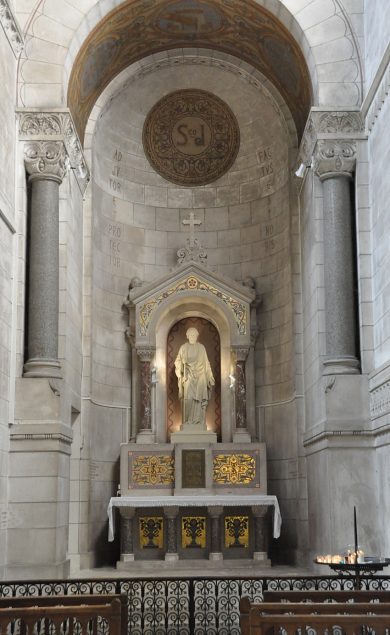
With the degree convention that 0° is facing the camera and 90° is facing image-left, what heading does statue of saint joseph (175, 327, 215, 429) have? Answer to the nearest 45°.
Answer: approximately 0°

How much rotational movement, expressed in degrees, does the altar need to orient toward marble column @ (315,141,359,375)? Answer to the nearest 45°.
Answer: approximately 45° to its left

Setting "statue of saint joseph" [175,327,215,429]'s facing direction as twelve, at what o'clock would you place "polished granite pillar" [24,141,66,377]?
The polished granite pillar is roughly at 1 o'clock from the statue of saint joseph.

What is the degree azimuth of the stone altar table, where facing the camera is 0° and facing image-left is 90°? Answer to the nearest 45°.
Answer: approximately 0°

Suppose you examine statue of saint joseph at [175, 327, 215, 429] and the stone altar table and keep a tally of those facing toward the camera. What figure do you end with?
2
